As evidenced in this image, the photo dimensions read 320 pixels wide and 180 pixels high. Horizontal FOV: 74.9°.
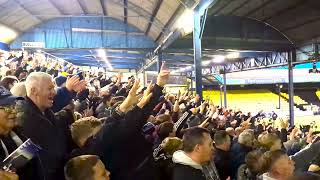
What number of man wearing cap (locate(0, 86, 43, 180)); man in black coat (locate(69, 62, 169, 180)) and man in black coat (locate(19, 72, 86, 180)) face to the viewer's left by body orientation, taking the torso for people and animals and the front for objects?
0

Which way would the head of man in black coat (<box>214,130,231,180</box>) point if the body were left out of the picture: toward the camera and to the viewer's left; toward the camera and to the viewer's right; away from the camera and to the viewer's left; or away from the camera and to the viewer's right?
away from the camera and to the viewer's right

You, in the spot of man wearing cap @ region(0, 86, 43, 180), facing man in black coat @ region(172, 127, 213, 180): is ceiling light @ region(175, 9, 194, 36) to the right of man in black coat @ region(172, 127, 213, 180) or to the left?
left

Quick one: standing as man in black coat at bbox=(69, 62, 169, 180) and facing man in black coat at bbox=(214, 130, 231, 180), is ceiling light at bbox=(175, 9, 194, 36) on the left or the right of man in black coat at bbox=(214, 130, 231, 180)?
left

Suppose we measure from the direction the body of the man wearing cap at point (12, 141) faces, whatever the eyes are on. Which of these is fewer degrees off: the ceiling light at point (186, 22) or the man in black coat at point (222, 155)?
the man in black coat

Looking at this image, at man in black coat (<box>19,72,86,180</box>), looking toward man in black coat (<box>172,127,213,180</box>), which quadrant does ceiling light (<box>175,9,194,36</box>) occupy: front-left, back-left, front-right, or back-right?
front-left

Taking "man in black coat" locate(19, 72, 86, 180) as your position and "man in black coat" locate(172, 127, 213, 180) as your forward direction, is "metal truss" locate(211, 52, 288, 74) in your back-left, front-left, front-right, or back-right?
front-left
